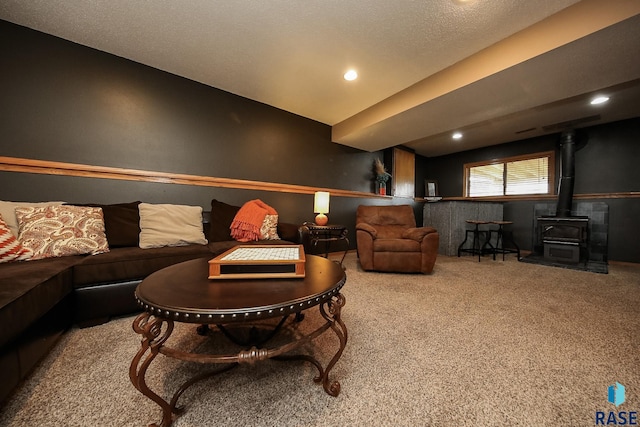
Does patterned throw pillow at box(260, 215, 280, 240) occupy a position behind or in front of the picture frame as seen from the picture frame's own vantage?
in front

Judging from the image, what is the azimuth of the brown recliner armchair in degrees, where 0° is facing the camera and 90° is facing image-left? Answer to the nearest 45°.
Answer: approximately 0°

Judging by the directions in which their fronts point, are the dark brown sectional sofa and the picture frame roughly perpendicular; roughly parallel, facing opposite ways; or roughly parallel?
roughly perpendicular

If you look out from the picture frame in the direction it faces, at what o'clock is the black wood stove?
The black wood stove is roughly at 10 o'clock from the picture frame.

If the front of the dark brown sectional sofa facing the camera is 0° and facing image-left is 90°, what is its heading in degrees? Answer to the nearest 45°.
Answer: approximately 315°

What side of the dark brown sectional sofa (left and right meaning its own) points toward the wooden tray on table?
front

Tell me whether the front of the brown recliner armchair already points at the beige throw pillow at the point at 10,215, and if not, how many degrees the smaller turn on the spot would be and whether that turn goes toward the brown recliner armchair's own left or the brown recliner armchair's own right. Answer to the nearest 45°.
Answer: approximately 45° to the brown recliner armchair's own right

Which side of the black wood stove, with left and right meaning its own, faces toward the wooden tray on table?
front

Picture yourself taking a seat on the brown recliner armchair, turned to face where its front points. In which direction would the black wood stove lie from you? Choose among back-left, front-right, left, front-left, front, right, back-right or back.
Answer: back-left

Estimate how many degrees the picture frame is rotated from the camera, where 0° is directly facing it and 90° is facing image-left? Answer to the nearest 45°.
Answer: approximately 0°

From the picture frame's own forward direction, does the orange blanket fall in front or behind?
in front

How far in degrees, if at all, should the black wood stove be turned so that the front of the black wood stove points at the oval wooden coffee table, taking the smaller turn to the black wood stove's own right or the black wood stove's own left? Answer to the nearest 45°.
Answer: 0° — it already faces it

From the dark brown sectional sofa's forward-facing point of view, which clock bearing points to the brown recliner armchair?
The brown recliner armchair is roughly at 9 o'clock from the dark brown sectional sofa.

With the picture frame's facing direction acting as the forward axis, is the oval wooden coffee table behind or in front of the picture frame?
in front
